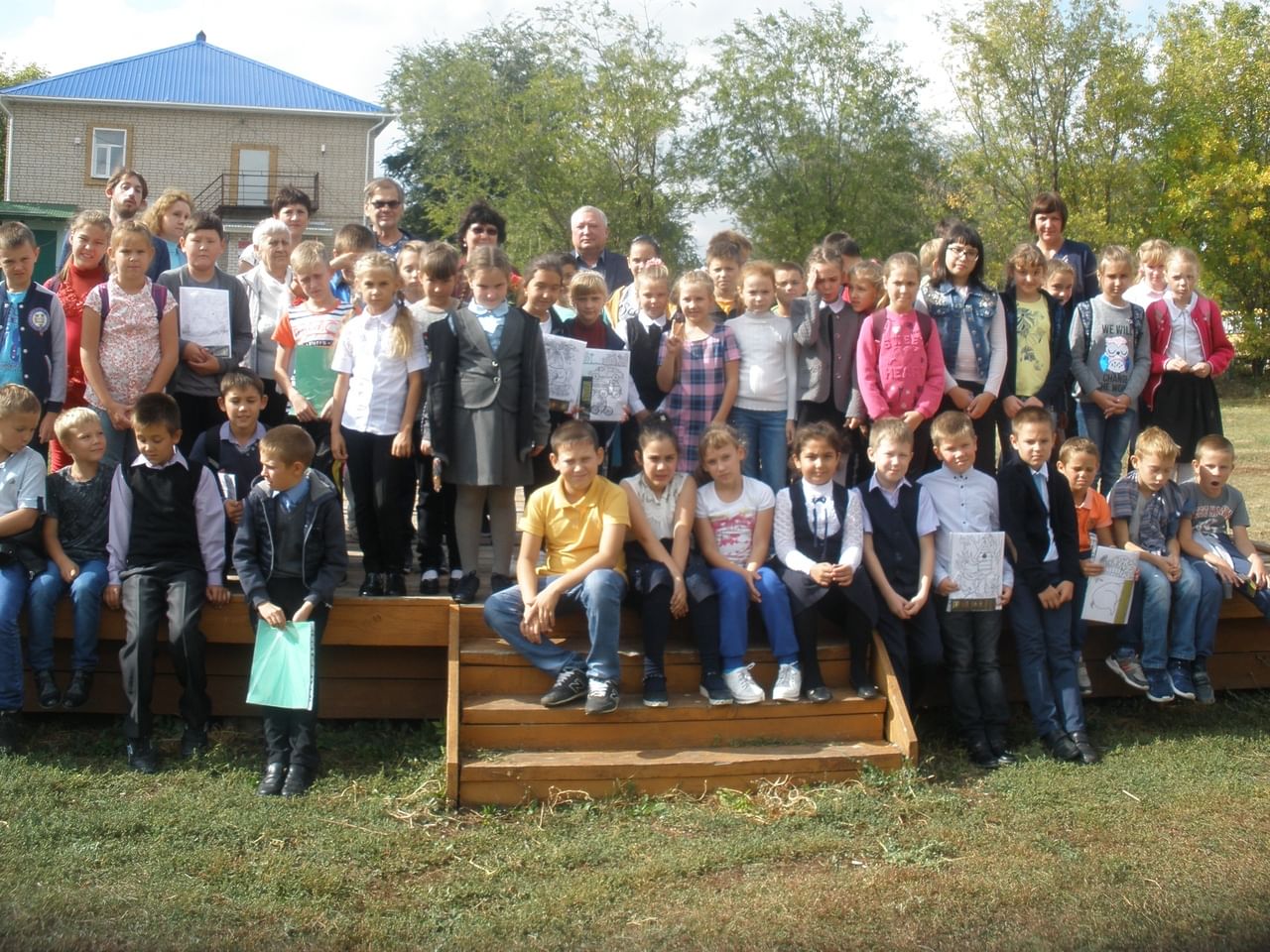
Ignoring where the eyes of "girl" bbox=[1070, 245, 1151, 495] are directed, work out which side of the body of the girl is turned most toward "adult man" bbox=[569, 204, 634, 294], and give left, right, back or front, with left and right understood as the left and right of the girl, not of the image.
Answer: right

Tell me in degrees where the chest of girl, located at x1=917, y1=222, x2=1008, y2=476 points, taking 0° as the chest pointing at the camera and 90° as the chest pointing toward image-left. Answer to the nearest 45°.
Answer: approximately 0°

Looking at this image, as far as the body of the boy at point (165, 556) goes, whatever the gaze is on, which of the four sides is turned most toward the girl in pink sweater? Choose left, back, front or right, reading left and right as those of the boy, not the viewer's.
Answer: left

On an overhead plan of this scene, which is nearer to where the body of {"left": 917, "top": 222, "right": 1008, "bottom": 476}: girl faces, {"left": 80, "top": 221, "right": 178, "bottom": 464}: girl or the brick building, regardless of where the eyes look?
the girl

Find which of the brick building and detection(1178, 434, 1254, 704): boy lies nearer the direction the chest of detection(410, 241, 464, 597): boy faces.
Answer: the boy
